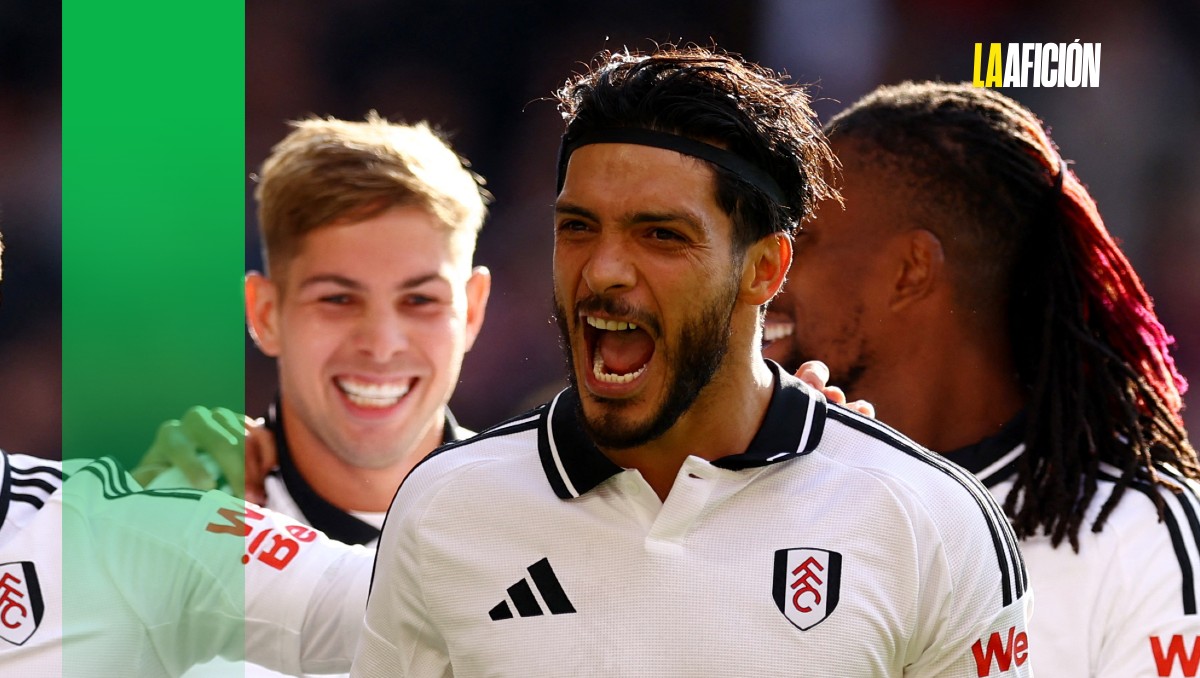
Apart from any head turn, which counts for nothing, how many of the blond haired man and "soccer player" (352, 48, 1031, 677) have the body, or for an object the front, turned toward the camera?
2

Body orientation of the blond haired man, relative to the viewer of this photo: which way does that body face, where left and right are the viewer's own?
facing the viewer

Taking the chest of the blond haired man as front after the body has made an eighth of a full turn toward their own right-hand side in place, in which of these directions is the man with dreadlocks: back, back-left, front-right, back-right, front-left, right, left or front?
back-left

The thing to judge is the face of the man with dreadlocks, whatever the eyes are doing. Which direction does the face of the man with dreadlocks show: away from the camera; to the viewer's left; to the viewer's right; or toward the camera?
to the viewer's left

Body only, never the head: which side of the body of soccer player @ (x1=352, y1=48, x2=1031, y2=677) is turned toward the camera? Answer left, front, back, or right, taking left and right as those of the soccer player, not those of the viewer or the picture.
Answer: front

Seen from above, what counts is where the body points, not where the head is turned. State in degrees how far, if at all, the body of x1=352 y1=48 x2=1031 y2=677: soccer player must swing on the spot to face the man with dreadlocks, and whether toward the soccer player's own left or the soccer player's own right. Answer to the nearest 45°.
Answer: approximately 135° to the soccer player's own left

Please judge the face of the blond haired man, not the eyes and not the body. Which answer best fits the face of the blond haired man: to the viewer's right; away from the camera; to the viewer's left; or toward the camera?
toward the camera

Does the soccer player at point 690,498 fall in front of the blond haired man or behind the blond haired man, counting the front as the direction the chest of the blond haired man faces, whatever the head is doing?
in front
